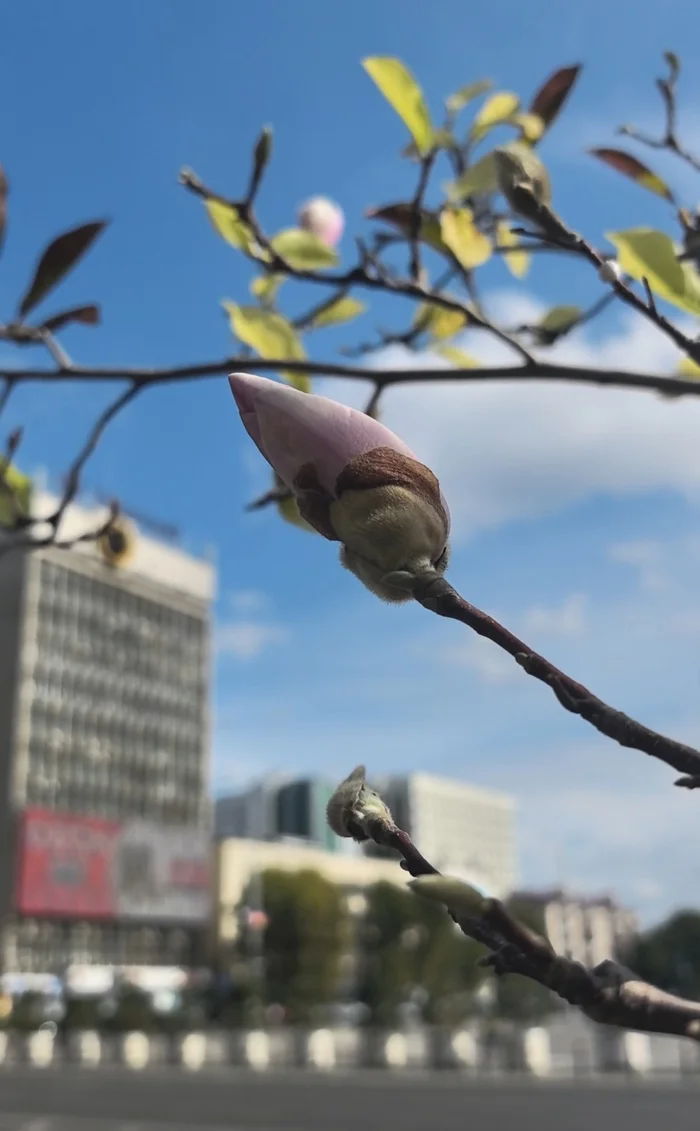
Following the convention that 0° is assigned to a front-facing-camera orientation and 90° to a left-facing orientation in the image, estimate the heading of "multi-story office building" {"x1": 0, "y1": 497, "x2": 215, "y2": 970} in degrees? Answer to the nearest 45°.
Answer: approximately 315°

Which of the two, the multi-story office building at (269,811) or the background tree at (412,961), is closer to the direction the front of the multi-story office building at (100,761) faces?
the background tree

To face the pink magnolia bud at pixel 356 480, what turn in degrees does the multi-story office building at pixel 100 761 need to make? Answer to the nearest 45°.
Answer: approximately 45° to its right

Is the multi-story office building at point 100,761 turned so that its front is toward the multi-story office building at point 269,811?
no

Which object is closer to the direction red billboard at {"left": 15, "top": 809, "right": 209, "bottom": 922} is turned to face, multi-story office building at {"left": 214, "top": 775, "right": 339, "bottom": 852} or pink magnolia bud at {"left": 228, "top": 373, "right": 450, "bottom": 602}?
the pink magnolia bud

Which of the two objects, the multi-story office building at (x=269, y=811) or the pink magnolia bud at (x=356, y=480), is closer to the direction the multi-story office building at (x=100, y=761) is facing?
the pink magnolia bud

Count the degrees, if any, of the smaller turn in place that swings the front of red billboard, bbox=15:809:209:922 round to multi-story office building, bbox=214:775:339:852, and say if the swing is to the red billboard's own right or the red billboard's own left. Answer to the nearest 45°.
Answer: approximately 135° to the red billboard's own left
